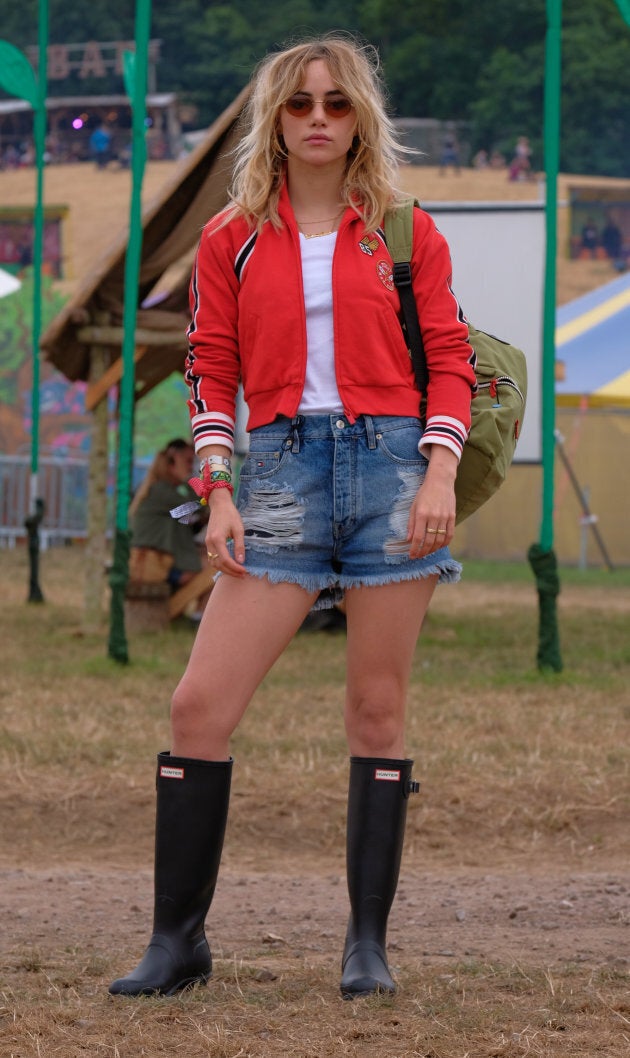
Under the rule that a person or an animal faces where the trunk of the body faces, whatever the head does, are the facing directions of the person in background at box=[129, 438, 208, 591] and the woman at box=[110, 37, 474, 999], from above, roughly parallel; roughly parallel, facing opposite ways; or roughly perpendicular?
roughly perpendicular

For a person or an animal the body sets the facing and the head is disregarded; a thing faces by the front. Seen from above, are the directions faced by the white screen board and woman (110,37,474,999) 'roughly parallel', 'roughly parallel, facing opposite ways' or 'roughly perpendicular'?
roughly parallel

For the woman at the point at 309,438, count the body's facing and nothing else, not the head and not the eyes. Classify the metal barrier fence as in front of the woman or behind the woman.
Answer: behind

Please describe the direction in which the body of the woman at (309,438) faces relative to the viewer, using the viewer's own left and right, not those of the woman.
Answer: facing the viewer

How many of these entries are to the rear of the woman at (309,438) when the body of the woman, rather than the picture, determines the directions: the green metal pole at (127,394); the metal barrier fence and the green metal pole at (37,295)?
3

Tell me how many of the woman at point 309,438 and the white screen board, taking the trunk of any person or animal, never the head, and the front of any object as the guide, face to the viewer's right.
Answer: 0

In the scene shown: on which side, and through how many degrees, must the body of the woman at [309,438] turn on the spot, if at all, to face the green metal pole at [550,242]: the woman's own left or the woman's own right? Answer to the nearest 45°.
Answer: approximately 180°

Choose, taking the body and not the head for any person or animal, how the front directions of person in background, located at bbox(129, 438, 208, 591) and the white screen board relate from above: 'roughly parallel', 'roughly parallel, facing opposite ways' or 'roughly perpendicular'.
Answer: roughly perpendicular

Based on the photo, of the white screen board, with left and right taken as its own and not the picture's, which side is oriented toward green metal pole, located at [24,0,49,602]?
right

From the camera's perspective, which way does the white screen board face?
toward the camera
